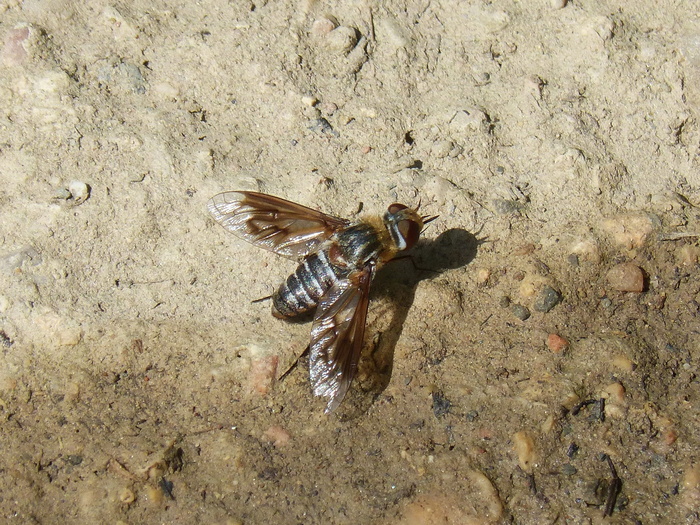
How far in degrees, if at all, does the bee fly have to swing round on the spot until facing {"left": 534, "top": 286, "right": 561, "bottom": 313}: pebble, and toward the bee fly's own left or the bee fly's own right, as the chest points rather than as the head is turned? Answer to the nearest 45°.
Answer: approximately 45° to the bee fly's own right

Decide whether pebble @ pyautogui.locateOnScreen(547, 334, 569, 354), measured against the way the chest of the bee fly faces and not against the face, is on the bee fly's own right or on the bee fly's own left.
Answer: on the bee fly's own right

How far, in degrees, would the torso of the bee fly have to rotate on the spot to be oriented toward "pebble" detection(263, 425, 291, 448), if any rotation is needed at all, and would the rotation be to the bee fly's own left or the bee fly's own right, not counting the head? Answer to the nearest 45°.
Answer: approximately 135° to the bee fly's own right

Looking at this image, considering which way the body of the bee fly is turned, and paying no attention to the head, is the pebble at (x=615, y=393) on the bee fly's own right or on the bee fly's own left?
on the bee fly's own right

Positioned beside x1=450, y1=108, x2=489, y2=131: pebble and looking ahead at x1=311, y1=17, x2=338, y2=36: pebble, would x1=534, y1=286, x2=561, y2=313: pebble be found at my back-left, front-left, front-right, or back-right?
back-left

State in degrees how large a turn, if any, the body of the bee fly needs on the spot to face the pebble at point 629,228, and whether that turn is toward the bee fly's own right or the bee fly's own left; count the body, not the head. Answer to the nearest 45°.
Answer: approximately 45° to the bee fly's own right

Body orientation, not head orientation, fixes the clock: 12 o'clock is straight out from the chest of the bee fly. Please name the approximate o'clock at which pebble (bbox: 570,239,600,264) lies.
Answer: The pebble is roughly at 1 o'clock from the bee fly.

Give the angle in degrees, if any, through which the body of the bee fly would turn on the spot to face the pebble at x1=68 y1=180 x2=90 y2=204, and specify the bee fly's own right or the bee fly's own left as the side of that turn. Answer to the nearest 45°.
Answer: approximately 135° to the bee fly's own left

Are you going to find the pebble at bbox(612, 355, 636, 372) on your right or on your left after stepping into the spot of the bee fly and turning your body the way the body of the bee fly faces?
on your right

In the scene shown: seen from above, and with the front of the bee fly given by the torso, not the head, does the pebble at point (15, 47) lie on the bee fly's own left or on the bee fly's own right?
on the bee fly's own left

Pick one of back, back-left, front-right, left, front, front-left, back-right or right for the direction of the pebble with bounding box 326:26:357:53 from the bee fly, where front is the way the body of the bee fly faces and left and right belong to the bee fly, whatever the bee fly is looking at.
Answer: front-left

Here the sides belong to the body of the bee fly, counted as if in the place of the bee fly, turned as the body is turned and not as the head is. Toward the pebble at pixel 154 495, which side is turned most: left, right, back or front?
back

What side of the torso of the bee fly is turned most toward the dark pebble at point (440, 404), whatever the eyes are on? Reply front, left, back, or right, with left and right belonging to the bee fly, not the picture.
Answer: right

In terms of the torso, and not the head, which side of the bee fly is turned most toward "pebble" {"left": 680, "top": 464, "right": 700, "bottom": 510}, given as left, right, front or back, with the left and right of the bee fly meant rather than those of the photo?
right

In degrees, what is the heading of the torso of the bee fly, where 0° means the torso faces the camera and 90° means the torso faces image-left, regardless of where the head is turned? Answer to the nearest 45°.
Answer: approximately 225°

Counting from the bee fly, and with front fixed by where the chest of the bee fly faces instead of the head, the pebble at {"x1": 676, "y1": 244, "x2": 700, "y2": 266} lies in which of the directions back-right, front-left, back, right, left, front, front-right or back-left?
front-right
